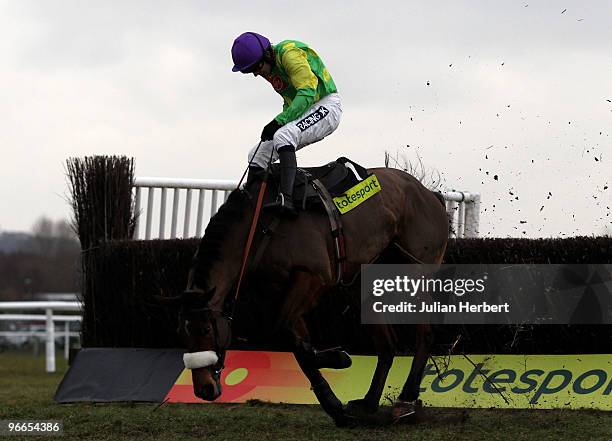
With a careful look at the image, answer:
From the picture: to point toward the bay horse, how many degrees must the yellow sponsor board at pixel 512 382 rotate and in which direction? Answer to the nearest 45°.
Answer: approximately 45° to its right

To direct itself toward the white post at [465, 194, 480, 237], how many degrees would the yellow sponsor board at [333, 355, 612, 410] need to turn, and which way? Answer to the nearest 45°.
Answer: approximately 180°

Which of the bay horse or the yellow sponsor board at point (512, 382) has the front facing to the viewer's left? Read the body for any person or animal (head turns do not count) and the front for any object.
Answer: the bay horse

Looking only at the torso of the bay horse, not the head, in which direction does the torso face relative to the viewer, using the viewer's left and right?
facing to the left of the viewer
